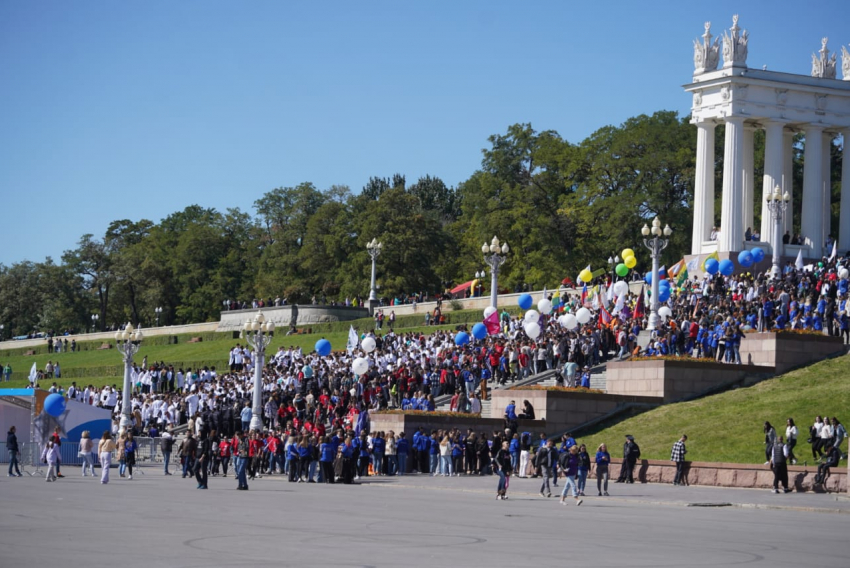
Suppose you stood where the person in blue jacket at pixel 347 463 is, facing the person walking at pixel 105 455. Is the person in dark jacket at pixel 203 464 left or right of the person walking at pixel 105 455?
left

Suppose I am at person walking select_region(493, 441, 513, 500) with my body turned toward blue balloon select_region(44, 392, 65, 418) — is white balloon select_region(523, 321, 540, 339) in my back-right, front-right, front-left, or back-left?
front-right

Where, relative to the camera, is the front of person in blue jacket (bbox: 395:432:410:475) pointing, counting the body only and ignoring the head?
away from the camera

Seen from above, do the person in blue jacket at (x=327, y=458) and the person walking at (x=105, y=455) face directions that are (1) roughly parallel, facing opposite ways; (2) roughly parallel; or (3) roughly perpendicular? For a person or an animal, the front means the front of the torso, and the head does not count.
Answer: roughly parallel

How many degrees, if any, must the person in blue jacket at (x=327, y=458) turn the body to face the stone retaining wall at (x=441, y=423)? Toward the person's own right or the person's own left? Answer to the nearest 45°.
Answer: approximately 45° to the person's own right

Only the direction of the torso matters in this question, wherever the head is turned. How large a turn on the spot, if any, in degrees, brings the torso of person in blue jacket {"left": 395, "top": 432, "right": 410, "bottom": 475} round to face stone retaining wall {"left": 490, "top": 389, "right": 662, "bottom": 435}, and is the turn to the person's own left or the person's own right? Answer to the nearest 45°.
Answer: approximately 90° to the person's own right

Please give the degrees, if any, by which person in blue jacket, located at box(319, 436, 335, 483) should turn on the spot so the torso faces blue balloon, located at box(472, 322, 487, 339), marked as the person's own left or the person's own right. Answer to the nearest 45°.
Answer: approximately 45° to the person's own right

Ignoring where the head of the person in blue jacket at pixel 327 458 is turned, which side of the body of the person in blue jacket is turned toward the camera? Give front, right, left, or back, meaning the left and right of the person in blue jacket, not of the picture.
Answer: back

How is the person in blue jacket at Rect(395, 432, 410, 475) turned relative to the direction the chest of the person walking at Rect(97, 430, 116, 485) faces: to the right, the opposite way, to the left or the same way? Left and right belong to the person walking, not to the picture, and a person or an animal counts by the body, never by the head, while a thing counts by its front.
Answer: the same way
